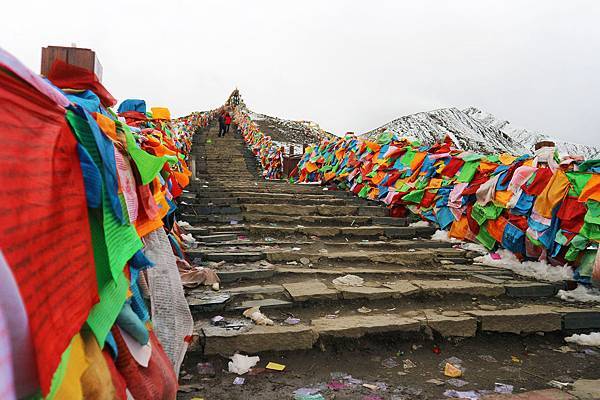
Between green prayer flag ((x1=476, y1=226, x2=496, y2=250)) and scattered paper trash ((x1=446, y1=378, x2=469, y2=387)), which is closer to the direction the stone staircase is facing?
the scattered paper trash

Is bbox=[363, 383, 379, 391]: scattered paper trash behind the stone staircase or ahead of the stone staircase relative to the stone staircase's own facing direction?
ahead

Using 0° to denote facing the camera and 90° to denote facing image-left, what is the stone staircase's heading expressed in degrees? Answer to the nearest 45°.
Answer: approximately 0°

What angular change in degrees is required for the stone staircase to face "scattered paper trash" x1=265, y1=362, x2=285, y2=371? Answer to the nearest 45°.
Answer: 0° — it already faces it

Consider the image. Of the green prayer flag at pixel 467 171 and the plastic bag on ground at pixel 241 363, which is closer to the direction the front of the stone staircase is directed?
the plastic bag on ground

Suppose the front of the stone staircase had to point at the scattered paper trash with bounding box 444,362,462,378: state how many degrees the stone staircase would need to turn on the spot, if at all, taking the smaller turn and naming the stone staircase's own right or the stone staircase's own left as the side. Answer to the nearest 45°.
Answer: approximately 45° to the stone staircase's own left

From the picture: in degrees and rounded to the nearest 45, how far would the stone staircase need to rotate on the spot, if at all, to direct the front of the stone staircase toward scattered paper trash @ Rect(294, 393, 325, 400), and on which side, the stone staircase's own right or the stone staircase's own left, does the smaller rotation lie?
0° — it already faces it

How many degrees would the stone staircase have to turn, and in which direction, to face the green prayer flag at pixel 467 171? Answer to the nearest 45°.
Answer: approximately 135° to its left

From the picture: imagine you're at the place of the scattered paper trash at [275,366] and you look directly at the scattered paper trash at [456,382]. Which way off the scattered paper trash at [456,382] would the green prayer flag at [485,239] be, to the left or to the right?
left
